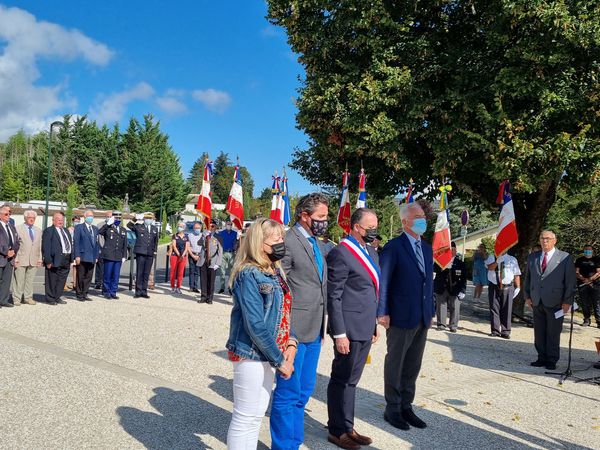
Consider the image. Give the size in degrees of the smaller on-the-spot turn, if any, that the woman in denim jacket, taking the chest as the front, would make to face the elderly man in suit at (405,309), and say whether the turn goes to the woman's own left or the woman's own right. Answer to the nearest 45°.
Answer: approximately 45° to the woman's own left

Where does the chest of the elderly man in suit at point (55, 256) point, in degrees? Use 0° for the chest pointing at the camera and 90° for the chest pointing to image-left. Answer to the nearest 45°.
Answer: approximately 315°

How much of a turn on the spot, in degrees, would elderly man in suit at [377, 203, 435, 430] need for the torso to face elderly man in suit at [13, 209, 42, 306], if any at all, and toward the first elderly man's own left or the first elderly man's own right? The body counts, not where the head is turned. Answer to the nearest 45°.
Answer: approximately 180°
